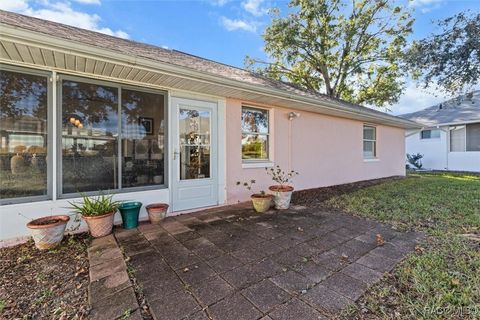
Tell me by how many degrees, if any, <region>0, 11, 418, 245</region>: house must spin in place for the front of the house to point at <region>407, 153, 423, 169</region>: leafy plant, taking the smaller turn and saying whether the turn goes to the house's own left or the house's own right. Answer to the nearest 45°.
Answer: approximately 90° to the house's own left

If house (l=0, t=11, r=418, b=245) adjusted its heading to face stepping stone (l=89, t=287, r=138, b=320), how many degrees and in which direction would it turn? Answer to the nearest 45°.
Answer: approximately 45° to its right

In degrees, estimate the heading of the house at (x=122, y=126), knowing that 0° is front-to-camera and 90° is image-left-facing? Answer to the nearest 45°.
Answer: approximately 315°
